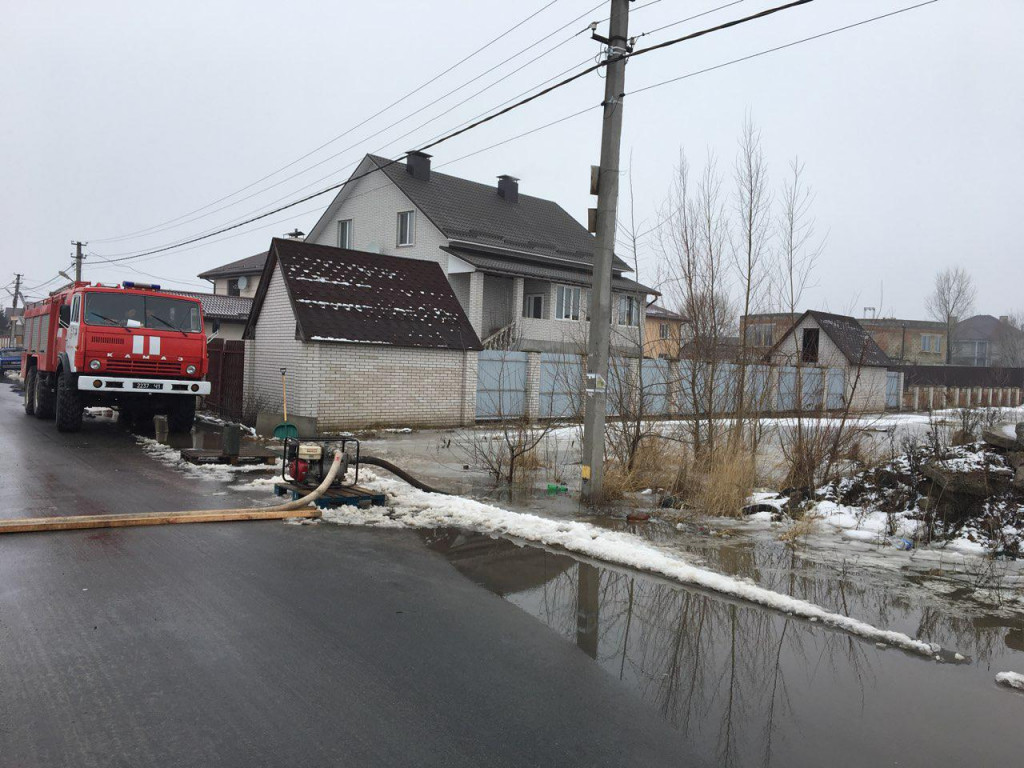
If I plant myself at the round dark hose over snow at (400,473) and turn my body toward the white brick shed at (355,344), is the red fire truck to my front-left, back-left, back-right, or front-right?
front-left

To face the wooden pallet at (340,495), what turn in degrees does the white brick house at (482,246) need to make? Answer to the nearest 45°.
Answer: approximately 45° to its right

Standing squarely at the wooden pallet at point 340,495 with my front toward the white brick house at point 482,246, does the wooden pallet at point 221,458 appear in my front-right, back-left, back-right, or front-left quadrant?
front-left

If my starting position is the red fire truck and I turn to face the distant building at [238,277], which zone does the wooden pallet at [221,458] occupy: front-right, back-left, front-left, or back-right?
back-right

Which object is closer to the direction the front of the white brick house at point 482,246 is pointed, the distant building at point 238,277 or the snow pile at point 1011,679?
the snow pile

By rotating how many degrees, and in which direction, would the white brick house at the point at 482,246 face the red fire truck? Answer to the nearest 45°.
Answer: approximately 90° to its right
